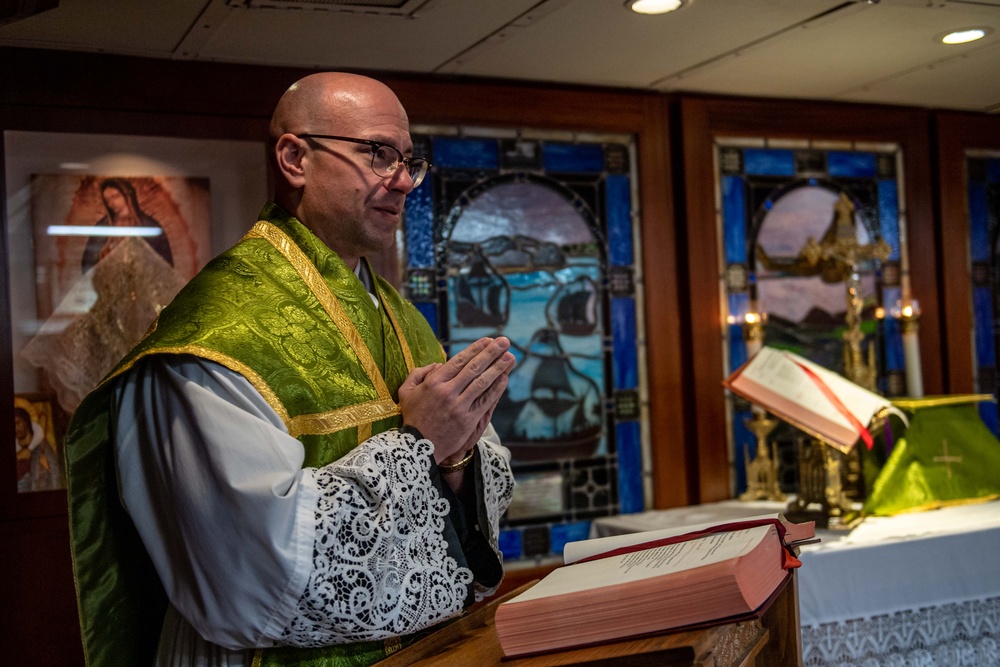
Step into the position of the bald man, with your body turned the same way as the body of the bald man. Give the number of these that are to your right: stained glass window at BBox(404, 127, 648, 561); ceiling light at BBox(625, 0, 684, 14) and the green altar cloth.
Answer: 0

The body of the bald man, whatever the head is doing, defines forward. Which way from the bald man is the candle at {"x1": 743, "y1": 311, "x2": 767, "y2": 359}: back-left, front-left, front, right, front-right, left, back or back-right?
left

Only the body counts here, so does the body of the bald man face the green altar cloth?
no

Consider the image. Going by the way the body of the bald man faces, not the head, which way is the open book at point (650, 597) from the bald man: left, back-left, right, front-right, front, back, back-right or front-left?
front

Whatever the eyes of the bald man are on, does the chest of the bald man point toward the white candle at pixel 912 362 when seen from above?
no

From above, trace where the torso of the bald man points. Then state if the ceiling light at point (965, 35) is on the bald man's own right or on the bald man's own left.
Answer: on the bald man's own left

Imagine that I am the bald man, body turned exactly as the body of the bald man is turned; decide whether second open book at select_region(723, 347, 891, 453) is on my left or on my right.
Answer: on my left

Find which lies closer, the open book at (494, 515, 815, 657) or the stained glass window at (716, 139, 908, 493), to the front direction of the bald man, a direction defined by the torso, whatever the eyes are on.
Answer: the open book

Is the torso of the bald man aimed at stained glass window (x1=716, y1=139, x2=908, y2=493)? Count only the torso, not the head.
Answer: no

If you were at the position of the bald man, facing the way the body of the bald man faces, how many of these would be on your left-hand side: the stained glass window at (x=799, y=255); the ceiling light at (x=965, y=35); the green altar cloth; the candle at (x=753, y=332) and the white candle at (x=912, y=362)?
5

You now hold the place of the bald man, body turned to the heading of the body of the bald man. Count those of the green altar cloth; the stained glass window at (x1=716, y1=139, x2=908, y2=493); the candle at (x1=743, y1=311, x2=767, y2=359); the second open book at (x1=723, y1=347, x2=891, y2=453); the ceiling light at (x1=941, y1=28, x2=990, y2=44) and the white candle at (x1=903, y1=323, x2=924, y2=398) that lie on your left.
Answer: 6

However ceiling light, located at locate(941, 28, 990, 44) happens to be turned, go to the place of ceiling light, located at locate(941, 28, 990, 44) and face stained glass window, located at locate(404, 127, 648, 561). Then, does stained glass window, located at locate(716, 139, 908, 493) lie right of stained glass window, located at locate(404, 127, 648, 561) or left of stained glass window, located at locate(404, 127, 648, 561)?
right

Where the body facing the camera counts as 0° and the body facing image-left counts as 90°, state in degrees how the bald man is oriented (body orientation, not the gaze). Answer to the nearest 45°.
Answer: approximately 315°
